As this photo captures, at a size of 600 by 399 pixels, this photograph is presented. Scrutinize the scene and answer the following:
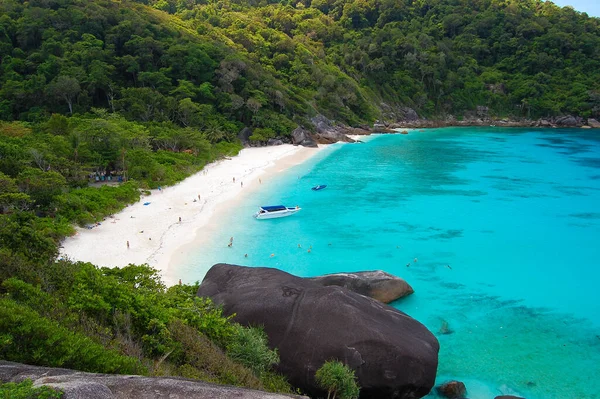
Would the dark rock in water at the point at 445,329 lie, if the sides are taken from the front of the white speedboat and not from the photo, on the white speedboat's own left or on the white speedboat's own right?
on the white speedboat's own right

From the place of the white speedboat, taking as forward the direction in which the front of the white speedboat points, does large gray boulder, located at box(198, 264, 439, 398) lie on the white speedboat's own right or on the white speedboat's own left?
on the white speedboat's own right

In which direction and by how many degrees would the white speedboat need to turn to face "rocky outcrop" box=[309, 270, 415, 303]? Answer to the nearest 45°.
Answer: approximately 90° to its right

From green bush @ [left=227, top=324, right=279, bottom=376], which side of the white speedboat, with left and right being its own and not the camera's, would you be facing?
right

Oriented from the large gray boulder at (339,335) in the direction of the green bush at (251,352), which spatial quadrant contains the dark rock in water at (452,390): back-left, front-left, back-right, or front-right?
back-left

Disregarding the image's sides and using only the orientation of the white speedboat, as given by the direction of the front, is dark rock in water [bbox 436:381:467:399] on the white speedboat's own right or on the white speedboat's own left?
on the white speedboat's own right

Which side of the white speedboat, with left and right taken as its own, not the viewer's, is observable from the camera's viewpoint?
right

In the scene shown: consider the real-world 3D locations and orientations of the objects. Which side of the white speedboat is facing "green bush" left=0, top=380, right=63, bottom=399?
right
